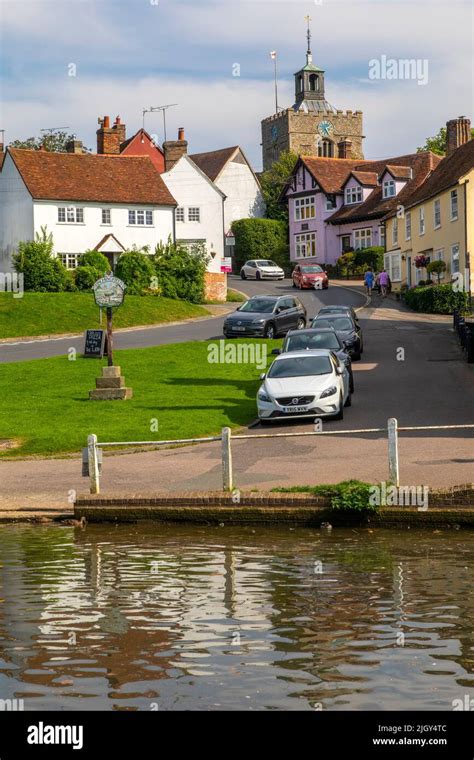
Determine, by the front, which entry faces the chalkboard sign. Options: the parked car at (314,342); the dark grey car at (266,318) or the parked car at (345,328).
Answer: the dark grey car

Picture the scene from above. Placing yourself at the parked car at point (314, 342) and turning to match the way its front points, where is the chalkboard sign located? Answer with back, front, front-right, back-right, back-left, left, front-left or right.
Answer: back-right

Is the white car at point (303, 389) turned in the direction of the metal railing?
yes

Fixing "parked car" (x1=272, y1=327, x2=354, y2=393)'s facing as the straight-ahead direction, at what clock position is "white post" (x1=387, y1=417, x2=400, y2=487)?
The white post is roughly at 12 o'clock from the parked car.

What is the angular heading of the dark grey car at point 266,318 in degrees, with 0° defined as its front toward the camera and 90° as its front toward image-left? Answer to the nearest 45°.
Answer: approximately 45°

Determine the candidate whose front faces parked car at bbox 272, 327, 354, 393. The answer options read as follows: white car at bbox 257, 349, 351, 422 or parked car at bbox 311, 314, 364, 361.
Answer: parked car at bbox 311, 314, 364, 361

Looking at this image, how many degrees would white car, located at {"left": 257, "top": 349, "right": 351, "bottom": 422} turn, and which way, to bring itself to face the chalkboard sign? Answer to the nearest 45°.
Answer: approximately 135° to its right

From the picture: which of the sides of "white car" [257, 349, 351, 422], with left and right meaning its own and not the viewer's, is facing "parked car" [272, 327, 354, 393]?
back

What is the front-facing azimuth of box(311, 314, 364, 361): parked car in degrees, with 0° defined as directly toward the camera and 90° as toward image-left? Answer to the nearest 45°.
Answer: approximately 0°

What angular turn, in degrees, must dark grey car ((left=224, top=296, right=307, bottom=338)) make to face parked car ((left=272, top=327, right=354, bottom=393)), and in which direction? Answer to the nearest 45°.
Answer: approximately 45° to its left

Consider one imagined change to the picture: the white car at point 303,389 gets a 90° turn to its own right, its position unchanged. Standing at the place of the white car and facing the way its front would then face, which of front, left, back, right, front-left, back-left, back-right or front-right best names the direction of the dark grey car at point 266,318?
right

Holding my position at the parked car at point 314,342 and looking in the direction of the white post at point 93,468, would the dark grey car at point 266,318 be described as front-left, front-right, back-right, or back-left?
back-right
